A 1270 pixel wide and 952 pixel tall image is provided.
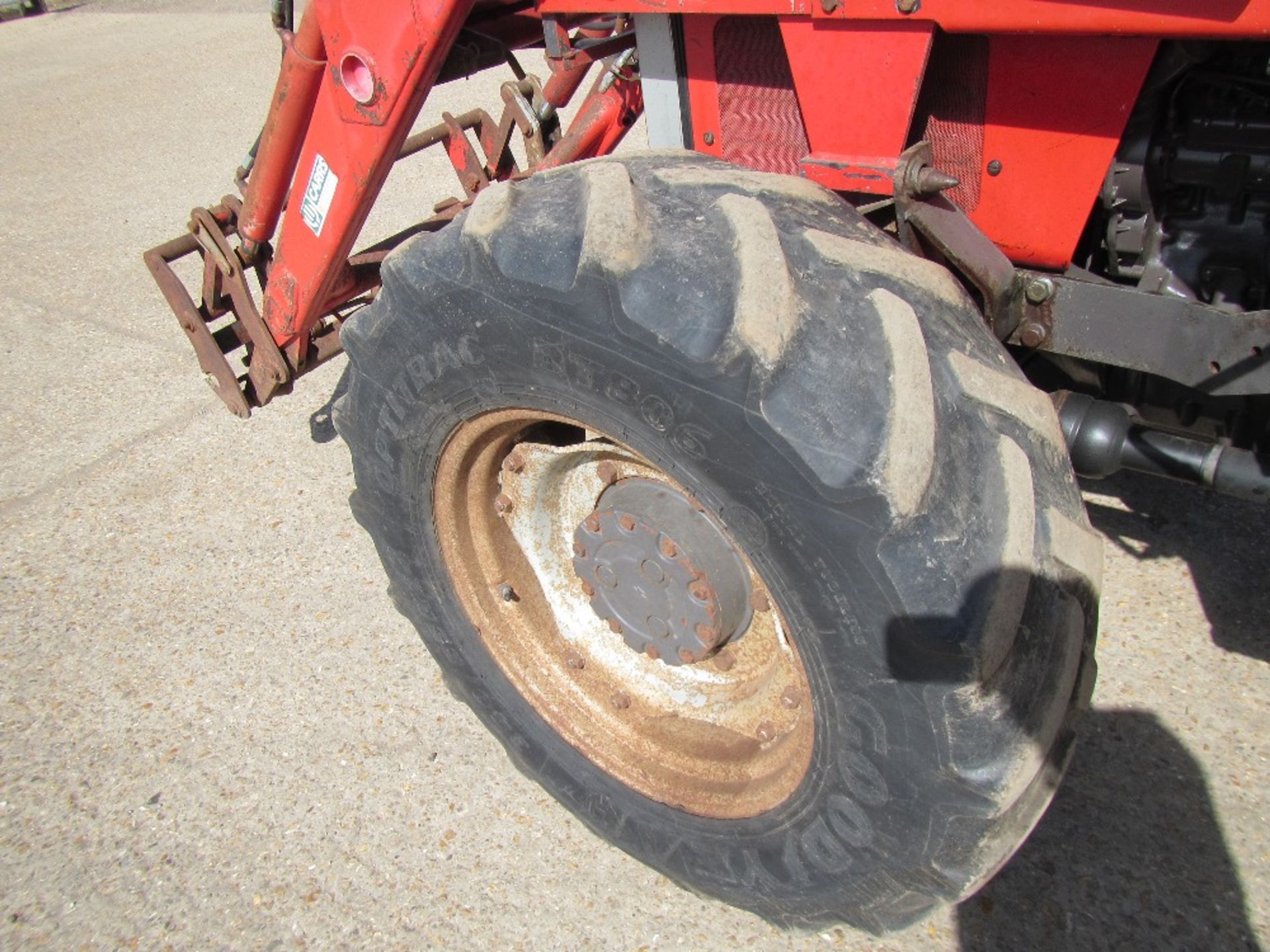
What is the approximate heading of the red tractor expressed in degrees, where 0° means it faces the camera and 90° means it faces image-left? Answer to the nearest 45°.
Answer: approximately 135°
